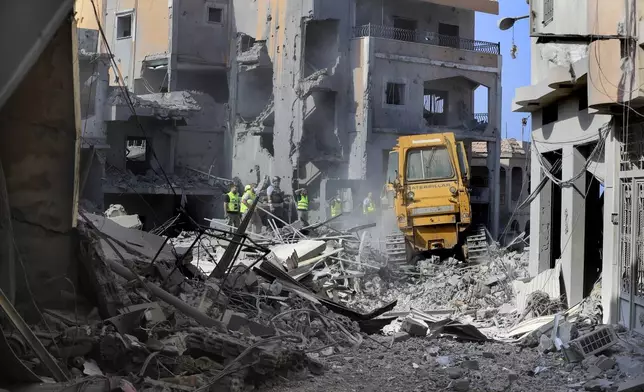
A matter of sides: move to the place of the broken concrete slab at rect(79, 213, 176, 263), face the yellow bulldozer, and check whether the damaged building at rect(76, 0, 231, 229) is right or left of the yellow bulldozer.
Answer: left

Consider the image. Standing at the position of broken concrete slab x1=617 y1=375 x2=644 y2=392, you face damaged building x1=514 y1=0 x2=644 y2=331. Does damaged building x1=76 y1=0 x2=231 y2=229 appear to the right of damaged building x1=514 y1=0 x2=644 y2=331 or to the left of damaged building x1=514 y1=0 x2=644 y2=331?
left

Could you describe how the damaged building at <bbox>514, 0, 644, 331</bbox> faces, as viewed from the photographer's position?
facing the viewer and to the left of the viewer

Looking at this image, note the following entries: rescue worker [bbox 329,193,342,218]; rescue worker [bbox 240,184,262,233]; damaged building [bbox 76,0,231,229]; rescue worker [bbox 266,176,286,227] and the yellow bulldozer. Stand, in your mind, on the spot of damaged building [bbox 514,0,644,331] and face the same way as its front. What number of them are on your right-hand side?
5

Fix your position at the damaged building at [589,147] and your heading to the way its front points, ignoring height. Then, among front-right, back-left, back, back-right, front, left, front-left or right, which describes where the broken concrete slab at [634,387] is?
front-left

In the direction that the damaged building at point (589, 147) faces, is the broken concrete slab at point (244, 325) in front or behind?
in front
